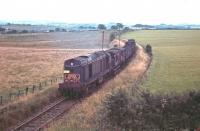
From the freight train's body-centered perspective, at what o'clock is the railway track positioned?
The railway track is roughly at 11 o'clock from the freight train.

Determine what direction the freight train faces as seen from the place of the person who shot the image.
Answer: facing the viewer and to the left of the viewer
